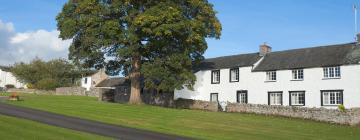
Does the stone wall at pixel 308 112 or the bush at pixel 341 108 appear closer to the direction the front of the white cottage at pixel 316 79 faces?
the stone wall

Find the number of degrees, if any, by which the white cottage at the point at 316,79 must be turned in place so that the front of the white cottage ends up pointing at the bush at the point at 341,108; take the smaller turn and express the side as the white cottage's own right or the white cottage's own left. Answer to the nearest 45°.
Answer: approximately 45° to the white cottage's own left

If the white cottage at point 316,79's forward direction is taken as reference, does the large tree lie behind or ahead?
ahead

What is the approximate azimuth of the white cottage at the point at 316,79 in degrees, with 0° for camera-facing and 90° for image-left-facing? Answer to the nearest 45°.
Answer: approximately 45°

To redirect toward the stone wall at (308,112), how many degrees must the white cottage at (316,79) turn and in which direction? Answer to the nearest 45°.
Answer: approximately 45° to its left
